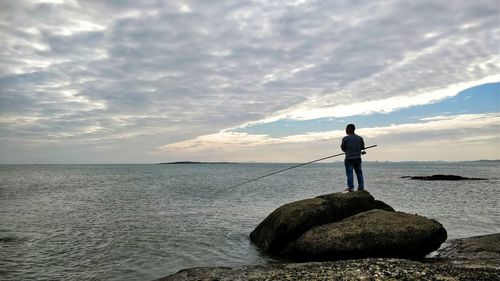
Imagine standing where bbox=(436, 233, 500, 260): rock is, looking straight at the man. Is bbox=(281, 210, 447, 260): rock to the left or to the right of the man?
left

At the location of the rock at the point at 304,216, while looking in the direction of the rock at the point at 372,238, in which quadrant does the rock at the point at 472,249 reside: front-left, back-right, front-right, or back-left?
front-left

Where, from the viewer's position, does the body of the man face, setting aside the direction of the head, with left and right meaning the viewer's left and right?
facing away from the viewer and to the left of the viewer

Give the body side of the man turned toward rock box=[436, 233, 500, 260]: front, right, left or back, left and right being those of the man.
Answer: back
